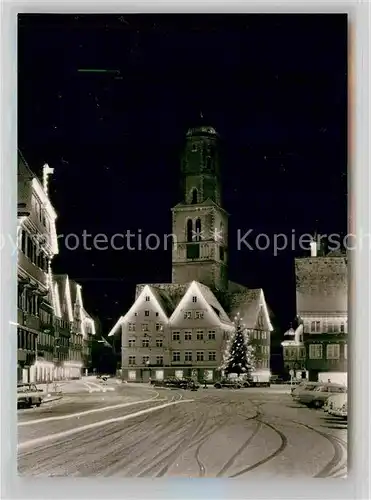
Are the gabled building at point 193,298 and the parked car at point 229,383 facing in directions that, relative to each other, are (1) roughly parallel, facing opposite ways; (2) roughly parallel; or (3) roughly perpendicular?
roughly perpendicular

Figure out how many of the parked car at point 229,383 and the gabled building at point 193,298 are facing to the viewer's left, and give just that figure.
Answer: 1

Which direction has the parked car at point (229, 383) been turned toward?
to the viewer's left

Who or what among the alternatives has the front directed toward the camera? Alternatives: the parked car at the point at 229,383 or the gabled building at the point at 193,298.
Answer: the gabled building

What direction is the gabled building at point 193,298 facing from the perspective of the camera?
toward the camera
